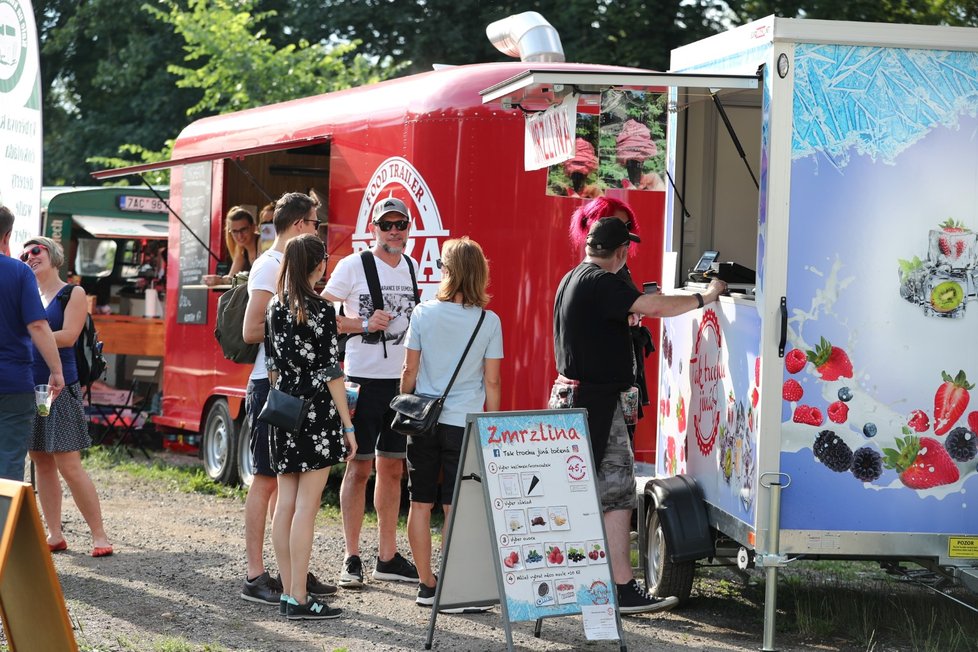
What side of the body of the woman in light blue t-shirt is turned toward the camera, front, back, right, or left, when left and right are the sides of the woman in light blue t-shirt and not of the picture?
back

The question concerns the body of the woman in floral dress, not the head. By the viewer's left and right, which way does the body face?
facing away from the viewer and to the right of the viewer

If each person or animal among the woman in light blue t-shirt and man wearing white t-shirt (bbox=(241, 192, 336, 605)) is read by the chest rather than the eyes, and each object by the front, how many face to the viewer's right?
1

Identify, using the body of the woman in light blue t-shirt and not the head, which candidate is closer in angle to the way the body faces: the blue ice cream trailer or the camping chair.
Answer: the camping chair

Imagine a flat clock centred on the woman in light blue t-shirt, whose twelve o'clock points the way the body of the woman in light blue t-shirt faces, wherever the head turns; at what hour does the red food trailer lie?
The red food trailer is roughly at 12 o'clock from the woman in light blue t-shirt.

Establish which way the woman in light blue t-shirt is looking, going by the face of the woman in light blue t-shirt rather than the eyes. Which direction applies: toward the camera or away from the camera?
away from the camera

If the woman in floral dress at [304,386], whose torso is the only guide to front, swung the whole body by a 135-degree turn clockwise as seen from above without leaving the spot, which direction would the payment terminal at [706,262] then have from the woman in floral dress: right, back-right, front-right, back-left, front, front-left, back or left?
left

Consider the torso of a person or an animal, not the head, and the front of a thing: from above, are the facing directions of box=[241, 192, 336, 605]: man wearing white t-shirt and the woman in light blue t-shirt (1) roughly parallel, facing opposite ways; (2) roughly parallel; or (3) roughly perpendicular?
roughly perpendicular

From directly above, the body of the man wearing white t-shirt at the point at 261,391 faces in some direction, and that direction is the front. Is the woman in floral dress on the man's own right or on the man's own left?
on the man's own right

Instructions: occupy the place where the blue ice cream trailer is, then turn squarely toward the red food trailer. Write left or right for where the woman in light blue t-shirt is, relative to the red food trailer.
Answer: left

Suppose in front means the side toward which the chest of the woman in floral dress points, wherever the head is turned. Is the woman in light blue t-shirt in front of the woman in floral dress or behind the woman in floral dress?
in front

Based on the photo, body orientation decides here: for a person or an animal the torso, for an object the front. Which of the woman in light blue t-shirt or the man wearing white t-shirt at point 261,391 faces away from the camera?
the woman in light blue t-shirt

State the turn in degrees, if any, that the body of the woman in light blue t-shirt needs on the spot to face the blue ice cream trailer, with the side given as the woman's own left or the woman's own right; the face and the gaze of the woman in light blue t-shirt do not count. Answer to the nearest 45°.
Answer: approximately 90° to the woman's own right
